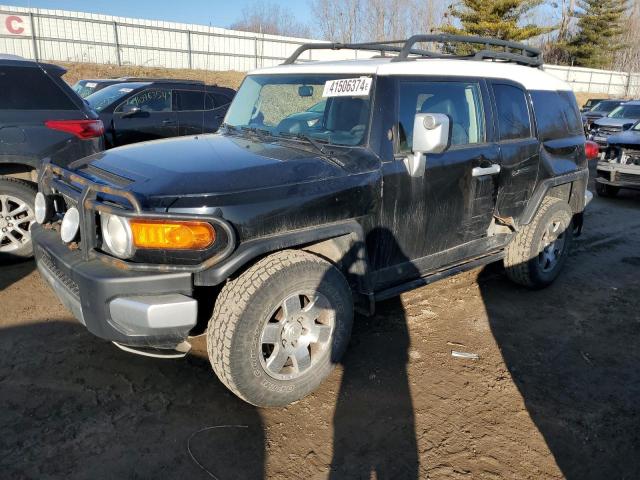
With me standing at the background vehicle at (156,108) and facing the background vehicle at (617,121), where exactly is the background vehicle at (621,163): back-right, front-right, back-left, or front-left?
front-right

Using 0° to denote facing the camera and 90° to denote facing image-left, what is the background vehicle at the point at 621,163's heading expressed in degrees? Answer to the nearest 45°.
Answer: approximately 45°

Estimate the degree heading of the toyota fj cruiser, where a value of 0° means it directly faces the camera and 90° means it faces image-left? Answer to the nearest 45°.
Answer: approximately 45°

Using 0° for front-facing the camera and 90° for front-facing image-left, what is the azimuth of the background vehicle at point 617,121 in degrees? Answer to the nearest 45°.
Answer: approximately 45°

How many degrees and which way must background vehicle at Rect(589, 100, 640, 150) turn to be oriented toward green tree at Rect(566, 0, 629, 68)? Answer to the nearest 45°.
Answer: approximately 135° to its right

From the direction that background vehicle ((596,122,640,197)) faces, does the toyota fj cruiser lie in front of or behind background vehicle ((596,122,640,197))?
in front

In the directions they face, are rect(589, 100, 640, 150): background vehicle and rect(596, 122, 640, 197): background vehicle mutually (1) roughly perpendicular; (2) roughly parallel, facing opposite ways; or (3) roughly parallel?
roughly parallel

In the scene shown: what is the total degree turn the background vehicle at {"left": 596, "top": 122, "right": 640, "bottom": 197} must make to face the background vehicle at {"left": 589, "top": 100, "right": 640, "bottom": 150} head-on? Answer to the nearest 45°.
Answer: approximately 135° to its right

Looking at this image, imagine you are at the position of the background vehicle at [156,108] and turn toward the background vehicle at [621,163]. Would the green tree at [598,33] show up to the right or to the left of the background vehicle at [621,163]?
left

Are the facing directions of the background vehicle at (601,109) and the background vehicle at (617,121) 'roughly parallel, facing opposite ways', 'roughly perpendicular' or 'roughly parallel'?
roughly parallel

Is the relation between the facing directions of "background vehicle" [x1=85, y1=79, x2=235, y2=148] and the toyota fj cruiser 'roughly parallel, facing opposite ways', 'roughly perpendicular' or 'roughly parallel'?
roughly parallel

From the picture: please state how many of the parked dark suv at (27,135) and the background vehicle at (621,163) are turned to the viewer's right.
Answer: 0

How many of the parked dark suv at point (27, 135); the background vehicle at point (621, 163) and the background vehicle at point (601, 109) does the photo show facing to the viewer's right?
0

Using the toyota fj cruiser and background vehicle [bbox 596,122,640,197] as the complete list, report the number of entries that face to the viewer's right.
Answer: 0

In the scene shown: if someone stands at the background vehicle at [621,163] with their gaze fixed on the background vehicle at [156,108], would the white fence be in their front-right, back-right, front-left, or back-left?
front-right
